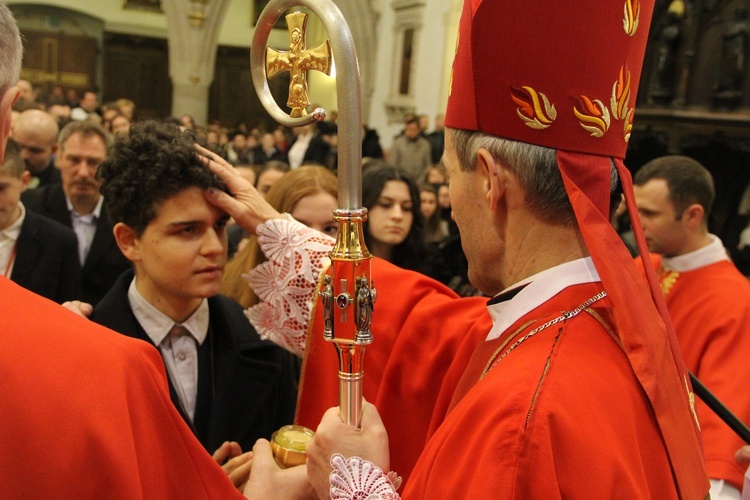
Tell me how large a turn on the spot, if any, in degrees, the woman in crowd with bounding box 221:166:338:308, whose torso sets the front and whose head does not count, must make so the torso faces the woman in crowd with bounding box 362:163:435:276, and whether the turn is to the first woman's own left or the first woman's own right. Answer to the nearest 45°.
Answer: approximately 90° to the first woman's own left

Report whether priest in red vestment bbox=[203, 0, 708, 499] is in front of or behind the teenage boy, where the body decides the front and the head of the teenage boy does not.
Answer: in front

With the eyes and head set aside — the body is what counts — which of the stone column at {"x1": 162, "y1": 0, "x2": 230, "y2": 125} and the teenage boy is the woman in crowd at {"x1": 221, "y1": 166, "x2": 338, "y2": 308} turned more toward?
the teenage boy

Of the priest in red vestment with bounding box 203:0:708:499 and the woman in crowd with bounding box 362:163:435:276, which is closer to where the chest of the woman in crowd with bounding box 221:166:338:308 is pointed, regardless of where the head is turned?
the priest in red vestment

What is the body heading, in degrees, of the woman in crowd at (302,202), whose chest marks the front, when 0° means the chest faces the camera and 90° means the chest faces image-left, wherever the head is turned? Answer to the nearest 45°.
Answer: approximately 315°

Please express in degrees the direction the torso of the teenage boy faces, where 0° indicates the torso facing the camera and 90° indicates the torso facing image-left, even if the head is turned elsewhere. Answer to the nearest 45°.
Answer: approximately 315°

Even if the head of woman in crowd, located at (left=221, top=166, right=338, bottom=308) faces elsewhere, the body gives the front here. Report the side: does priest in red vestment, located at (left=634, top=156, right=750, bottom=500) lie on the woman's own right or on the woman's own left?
on the woman's own left

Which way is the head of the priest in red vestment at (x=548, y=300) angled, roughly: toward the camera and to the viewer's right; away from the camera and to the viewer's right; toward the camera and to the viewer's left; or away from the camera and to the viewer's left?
away from the camera and to the viewer's left

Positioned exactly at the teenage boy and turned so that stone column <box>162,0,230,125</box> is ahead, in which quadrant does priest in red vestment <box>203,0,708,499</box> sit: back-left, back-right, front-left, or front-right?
back-right

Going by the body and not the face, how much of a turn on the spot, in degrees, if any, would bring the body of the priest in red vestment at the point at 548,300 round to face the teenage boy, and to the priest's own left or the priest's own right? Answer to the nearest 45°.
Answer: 0° — they already face them

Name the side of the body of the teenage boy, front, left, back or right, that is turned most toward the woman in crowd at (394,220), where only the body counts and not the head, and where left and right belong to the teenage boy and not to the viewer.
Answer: left

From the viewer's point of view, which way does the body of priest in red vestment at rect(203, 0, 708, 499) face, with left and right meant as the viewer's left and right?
facing away from the viewer and to the left of the viewer

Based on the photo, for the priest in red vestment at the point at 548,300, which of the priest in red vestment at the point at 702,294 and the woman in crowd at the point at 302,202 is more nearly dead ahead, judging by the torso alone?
the woman in crowd
